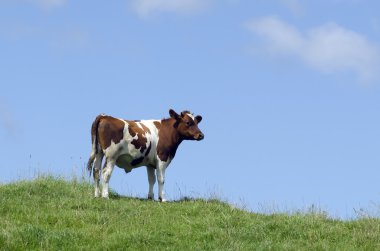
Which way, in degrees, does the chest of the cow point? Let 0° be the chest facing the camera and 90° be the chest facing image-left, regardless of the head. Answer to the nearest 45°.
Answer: approximately 270°
